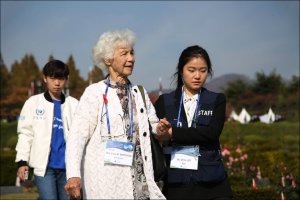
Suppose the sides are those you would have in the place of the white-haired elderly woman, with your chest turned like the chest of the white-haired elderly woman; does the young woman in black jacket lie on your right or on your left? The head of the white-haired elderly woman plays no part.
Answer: on your left

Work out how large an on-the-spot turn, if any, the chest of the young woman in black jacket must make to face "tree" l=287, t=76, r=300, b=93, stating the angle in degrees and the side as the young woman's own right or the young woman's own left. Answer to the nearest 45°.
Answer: approximately 180°

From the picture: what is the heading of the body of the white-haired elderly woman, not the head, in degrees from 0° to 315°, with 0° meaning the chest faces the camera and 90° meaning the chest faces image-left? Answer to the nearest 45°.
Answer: approximately 315°

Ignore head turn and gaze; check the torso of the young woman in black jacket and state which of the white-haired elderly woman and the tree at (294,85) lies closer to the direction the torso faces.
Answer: the white-haired elderly woman

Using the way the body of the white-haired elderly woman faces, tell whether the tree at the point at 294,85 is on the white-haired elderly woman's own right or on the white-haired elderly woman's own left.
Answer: on the white-haired elderly woman's own left

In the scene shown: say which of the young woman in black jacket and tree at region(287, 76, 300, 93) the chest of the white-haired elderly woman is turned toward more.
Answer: the young woman in black jacket

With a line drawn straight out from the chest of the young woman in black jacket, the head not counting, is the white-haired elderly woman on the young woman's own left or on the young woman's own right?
on the young woman's own right

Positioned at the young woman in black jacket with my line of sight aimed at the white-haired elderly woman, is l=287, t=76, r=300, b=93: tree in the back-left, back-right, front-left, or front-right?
back-right

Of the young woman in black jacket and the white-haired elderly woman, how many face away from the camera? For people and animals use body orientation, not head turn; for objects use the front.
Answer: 0

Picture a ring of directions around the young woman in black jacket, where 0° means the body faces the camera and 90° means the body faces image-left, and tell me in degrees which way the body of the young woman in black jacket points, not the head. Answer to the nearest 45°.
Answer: approximately 0°
